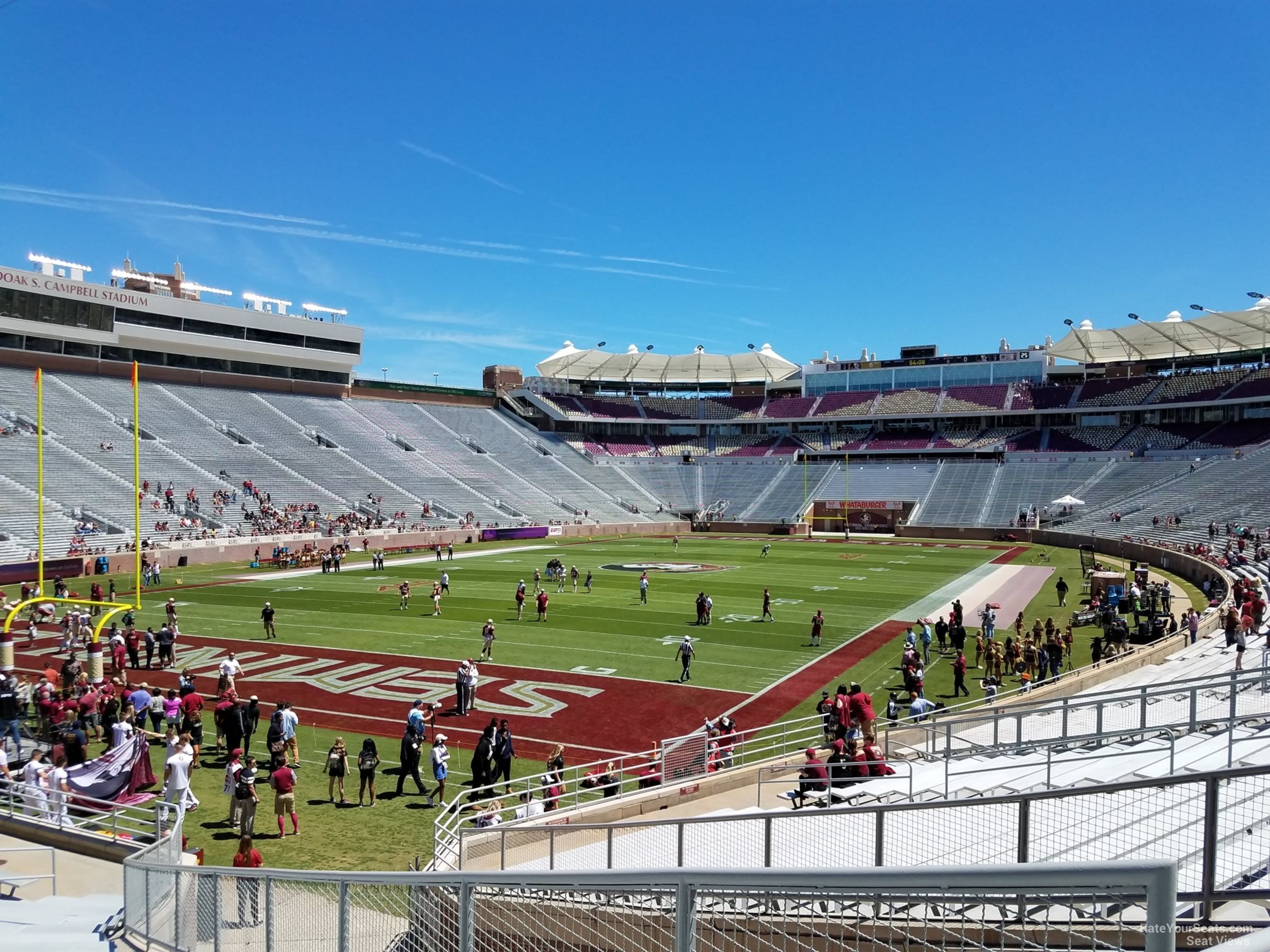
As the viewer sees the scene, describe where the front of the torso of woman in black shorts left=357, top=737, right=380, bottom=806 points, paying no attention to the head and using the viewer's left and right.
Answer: facing away from the viewer

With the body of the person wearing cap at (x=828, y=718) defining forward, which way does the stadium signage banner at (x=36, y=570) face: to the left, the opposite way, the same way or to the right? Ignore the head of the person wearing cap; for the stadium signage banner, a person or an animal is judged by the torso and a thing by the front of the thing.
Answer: to the right

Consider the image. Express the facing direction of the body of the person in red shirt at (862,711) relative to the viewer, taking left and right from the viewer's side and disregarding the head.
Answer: facing away from the viewer and to the left of the viewer

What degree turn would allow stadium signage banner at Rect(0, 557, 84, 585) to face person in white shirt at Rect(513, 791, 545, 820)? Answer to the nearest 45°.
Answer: approximately 45° to its right

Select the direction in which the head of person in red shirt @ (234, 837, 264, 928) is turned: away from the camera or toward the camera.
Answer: away from the camera

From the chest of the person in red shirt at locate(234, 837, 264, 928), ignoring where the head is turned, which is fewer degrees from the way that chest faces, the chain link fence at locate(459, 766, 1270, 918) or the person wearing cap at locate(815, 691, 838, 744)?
the person wearing cap

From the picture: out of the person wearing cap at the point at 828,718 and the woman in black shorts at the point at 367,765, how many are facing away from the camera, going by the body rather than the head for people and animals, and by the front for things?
2

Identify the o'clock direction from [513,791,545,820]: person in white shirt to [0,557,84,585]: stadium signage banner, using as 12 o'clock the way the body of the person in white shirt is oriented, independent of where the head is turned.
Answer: The stadium signage banner is roughly at 11 o'clock from the person in white shirt.

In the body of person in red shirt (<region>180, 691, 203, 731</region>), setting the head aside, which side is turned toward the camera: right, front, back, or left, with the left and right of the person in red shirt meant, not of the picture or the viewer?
back

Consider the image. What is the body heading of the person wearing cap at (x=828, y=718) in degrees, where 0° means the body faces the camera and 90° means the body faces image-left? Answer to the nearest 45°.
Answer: approximately 180°
